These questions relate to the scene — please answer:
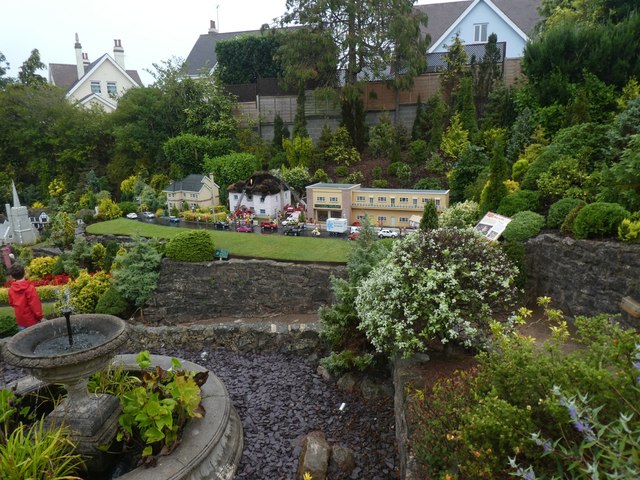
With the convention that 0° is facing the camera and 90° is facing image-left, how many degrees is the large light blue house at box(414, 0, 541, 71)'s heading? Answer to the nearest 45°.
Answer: approximately 0°

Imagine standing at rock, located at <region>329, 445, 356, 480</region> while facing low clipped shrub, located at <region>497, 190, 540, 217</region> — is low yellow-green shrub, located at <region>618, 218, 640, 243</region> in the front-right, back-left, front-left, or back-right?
front-right

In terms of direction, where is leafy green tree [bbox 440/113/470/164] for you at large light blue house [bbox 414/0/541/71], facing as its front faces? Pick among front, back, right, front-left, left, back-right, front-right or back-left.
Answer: front

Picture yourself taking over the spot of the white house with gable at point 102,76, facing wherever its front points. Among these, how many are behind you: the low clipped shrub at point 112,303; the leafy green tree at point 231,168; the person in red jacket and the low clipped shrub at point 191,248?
0

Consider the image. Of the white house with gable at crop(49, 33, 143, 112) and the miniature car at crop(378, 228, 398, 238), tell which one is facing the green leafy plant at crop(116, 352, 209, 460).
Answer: the white house with gable

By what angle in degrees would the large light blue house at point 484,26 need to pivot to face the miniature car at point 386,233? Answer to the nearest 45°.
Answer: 0° — it already faces it

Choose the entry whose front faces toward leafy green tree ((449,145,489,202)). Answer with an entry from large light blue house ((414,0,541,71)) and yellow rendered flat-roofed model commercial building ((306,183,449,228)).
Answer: the large light blue house

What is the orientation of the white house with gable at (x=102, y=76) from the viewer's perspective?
toward the camera

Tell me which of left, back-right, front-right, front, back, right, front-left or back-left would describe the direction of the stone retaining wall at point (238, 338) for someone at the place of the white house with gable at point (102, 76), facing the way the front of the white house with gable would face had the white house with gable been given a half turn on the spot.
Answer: back

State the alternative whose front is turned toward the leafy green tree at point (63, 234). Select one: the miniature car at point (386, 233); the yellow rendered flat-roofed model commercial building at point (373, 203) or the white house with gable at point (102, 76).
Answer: the white house with gable

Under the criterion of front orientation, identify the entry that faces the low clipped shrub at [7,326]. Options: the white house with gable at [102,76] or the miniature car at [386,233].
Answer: the white house with gable

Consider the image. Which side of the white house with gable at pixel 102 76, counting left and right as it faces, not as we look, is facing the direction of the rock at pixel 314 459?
front

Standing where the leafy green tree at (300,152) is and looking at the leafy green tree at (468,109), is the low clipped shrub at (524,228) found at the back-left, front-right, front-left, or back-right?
front-right

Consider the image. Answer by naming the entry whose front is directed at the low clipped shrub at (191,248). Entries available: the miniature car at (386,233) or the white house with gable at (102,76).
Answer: the white house with gable

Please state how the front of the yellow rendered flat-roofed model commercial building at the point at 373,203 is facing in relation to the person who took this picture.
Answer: facing the viewer

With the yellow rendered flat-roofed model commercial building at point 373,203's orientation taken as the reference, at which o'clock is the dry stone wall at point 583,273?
The dry stone wall is roughly at 11 o'clock from the yellow rendered flat-roofed model commercial building.
